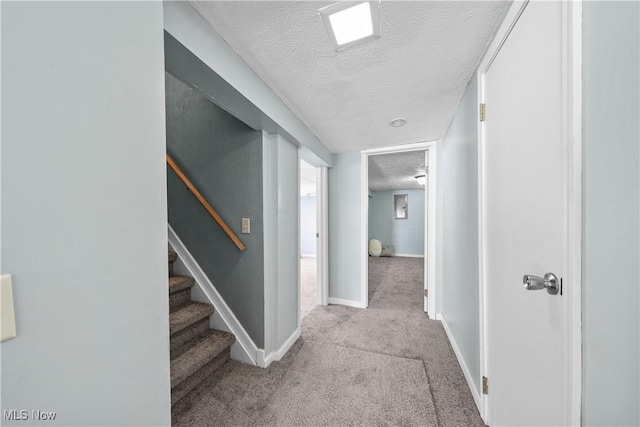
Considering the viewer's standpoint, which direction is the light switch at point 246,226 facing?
facing the viewer and to the left of the viewer

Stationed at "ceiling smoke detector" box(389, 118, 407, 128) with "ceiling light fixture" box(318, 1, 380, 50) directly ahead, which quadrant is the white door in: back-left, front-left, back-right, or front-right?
front-left

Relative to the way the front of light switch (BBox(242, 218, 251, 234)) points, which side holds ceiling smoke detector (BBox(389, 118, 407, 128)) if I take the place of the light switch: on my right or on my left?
on my left

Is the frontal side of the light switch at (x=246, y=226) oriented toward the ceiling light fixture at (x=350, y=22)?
no

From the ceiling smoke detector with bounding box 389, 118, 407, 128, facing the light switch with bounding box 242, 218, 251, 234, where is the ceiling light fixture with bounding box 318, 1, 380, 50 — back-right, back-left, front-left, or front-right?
front-left
